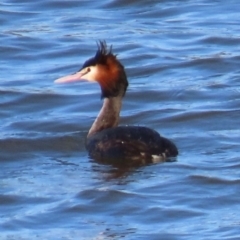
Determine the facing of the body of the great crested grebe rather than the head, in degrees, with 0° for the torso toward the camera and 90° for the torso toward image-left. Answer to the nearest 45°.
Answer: approximately 90°
